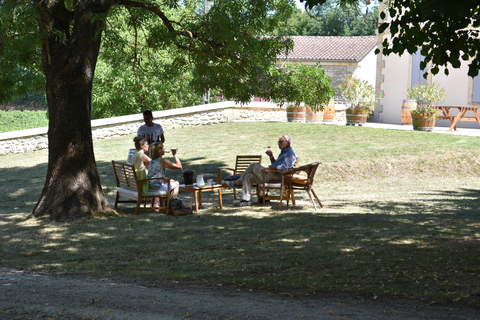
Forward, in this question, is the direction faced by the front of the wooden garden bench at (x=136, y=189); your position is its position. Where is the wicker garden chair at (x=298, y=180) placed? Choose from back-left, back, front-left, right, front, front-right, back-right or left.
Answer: front-right

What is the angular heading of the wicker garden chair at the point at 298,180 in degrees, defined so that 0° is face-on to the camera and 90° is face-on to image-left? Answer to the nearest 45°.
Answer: approximately 90°

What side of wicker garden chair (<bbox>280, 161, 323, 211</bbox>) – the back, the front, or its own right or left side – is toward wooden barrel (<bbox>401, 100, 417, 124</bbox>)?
right

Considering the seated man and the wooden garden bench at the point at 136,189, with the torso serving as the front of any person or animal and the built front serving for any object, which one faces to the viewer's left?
the seated man

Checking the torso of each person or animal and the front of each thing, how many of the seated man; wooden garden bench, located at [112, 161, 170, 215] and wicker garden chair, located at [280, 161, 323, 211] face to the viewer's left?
2

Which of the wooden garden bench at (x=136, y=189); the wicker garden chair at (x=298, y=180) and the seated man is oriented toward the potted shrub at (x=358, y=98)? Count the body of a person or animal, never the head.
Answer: the wooden garden bench at (x=136, y=189)

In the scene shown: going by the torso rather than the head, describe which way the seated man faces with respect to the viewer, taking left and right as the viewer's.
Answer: facing to the left of the viewer

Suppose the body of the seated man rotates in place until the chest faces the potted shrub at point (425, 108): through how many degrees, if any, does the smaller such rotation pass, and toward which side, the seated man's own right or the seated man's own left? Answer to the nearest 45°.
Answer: approximately 135° to the seated man's own right

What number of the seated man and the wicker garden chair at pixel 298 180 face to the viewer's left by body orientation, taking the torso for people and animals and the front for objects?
2

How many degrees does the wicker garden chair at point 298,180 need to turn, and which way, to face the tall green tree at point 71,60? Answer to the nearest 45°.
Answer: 0° — it already faces it

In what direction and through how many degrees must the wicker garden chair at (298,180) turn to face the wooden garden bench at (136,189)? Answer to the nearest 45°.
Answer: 0° — it already faces it

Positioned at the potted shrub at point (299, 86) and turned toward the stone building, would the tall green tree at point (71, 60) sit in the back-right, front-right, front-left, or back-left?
back-left

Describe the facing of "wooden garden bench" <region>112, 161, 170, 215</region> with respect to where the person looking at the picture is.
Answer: facing away from the viewer and to the right of the viewer

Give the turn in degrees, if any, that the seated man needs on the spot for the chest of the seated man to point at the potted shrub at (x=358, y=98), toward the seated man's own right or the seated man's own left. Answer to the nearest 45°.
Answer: approximately 90° to the seated man's own right

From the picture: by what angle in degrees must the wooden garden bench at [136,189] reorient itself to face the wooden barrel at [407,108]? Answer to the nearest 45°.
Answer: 0° — it already faces it

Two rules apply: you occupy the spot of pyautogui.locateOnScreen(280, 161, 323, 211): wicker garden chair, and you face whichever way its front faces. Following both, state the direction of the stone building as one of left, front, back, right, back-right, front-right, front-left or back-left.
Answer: right
